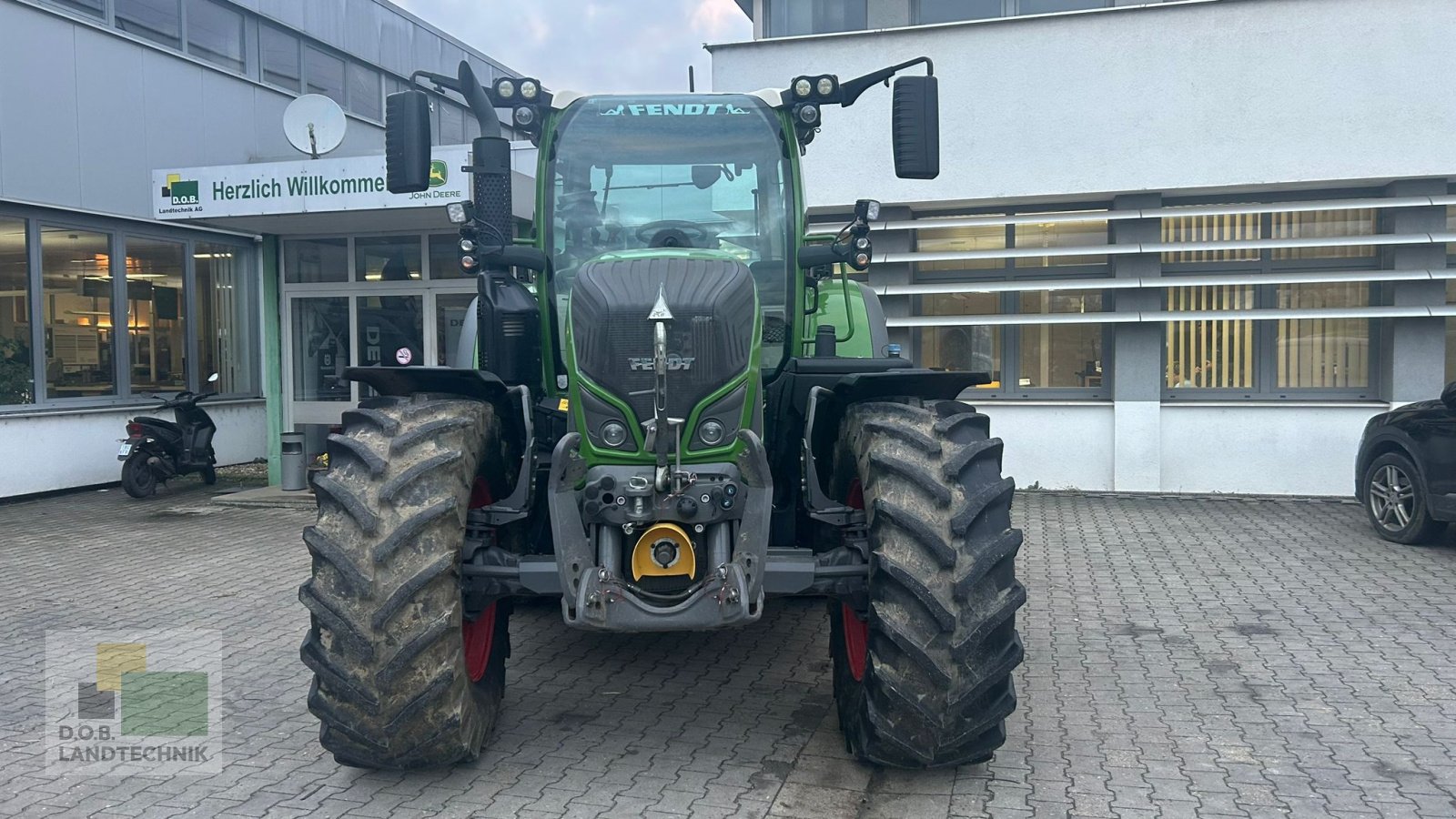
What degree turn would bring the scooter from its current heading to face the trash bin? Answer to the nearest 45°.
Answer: approximately 90° to its right

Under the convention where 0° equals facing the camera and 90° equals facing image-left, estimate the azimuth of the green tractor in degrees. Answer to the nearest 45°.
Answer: approximately 0°

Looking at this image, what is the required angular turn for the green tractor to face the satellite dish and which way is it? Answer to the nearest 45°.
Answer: approximately 135° to its right

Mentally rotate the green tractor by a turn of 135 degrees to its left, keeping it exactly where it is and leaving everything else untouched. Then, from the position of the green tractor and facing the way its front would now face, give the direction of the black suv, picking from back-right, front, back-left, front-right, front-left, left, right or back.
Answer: front

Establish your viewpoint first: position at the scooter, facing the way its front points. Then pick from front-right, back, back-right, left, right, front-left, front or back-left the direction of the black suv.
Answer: right

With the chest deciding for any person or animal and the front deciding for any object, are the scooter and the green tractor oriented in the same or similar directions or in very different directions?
very different directions

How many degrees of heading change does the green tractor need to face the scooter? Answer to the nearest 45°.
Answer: approximately 135° to its right

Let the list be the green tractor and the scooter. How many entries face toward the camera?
1

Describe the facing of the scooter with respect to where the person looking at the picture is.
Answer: facing away from the viewer and to the right of the viewer
